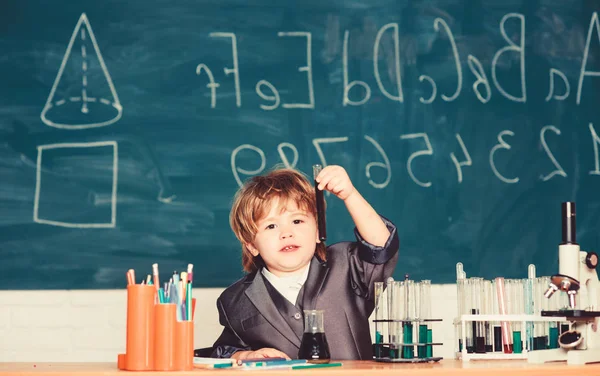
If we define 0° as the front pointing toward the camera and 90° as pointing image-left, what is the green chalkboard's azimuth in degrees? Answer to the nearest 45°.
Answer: approximately 0°

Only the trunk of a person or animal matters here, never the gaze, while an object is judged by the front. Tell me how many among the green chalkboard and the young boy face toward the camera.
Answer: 2

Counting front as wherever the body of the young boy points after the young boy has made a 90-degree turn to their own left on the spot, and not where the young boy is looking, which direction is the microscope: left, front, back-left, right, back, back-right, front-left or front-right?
front-right

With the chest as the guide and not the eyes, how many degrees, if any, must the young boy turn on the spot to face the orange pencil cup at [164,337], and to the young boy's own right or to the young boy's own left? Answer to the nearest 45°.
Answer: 0° — they already face it

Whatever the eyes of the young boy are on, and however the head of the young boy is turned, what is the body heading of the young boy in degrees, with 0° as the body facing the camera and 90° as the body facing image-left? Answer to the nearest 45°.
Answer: approximately 0°
